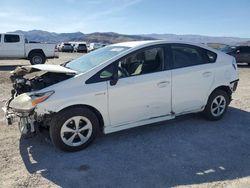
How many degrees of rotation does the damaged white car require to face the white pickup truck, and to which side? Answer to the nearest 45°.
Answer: approximately 135° to its right

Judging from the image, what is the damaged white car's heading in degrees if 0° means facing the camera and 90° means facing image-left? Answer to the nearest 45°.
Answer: approximately 45°
